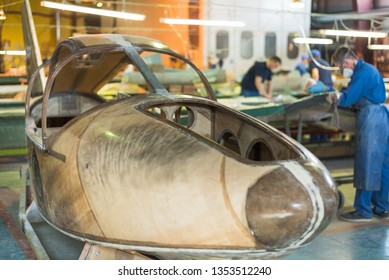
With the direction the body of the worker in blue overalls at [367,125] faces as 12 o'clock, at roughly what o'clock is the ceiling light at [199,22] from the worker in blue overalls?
The ceiling light is roughly at 2 o'clock from the worker in blue overalls.

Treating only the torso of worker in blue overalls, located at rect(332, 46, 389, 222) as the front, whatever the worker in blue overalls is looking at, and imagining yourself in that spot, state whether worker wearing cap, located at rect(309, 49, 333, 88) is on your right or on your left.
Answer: on your right

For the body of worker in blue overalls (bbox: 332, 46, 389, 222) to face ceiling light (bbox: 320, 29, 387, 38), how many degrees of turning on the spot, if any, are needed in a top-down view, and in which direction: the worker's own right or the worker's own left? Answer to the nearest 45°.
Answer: approximately 90° to the worker's own right

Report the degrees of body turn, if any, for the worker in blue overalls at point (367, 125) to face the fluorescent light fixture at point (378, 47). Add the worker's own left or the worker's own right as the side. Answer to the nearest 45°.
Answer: approximately 90° to the worker's own right

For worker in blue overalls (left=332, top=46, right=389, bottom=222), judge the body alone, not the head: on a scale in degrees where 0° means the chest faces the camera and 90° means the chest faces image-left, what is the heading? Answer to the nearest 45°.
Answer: approximately 90°

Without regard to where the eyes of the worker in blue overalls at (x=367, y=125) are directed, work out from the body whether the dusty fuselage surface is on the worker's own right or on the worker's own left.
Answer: on the worker's own left

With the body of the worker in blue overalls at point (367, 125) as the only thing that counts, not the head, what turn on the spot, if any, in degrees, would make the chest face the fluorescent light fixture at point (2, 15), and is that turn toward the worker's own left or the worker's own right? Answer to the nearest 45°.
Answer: approximately 45° to the worker's own right
